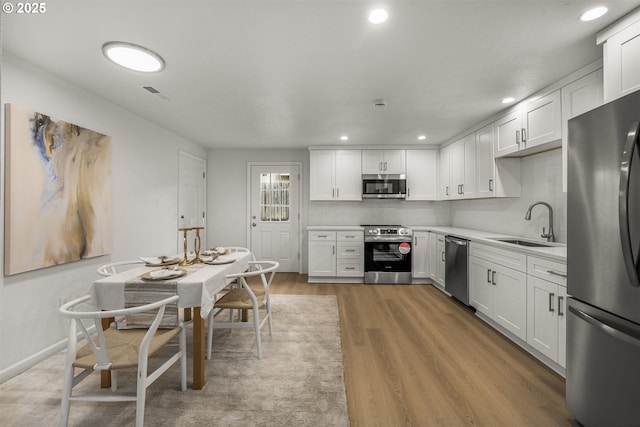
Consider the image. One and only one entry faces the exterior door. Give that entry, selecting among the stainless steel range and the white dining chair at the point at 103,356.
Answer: the white dining chair

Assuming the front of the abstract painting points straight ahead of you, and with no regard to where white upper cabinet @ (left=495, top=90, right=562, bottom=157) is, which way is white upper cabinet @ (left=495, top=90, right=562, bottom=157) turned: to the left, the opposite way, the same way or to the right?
the opposite way

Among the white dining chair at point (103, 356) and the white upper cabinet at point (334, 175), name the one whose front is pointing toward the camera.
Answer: the white upper cabinet

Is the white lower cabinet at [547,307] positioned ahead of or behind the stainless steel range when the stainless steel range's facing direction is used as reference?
ahead

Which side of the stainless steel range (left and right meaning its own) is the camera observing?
front

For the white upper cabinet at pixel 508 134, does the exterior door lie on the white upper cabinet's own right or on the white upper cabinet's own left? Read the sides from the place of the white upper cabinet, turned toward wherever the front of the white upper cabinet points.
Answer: on the white upper cabinet's own right

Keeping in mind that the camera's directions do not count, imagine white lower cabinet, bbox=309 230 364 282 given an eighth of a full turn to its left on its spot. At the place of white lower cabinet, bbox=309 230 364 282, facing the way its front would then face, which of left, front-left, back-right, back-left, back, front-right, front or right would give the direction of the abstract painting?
right

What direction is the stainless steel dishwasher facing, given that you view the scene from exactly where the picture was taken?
facing the viewer and to the left of the viewer

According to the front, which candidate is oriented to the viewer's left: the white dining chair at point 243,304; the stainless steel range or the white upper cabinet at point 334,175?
the white dining chair

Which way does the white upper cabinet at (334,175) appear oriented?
toward the camera

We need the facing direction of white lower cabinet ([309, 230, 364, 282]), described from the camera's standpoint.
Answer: facing the viewer

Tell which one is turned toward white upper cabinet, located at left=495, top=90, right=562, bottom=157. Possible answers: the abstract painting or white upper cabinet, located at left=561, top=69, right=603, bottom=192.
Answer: the abstract painting

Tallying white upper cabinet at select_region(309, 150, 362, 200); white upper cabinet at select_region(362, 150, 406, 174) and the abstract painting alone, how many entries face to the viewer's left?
0

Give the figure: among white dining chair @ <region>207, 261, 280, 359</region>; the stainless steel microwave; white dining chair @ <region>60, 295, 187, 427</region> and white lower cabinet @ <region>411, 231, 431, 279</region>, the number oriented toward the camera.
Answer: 2

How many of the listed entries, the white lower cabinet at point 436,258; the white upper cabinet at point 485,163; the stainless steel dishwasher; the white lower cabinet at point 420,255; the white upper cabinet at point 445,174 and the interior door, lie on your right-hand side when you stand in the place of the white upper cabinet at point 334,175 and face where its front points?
1

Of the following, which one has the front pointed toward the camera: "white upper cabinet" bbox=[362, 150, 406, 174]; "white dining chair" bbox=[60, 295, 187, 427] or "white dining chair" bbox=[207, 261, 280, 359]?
the white upper cabinet

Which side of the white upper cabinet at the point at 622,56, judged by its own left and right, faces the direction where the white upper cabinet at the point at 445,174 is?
right
